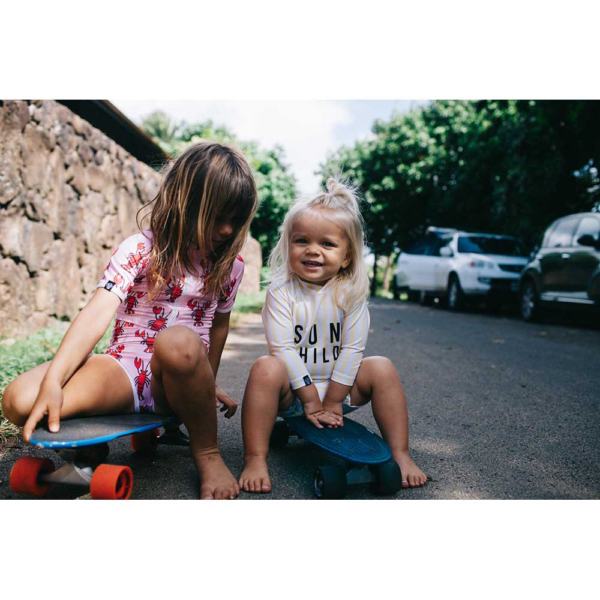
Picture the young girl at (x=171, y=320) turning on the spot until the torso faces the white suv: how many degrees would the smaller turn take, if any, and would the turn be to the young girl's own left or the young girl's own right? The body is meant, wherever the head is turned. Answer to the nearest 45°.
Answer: approximately 135° to the young girl's own left

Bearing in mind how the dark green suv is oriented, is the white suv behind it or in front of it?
behind

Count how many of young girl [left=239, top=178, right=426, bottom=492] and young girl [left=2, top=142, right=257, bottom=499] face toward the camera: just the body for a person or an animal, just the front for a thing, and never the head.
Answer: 2

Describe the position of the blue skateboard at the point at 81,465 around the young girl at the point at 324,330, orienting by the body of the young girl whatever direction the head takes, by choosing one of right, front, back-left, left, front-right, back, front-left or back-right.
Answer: front-right

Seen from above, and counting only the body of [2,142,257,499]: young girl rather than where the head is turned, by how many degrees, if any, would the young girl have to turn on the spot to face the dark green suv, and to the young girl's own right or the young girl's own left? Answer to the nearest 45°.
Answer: approximately 135° to the young girl's own left

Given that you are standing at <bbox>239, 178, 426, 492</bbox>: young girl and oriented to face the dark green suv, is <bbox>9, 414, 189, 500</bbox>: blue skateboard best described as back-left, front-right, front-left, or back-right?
back-left

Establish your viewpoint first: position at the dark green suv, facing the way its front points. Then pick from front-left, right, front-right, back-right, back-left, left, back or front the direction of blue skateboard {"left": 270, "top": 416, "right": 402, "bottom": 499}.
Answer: front-right

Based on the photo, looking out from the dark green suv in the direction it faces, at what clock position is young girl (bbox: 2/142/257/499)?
The young girl is roughly at 2 o'clock from the dark green suv.

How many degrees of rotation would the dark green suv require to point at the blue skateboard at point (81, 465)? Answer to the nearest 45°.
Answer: approximately 45° to its right
